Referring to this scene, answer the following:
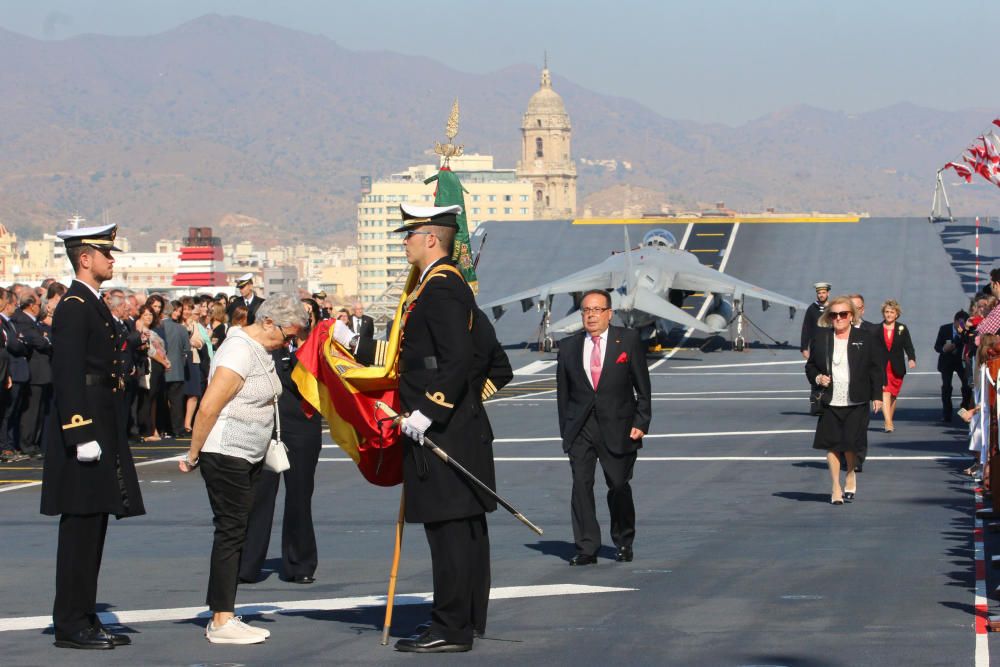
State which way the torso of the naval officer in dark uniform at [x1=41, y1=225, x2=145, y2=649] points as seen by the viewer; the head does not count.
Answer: to the viewer's right

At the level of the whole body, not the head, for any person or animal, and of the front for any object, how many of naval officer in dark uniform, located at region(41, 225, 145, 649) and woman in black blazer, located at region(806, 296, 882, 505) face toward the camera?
1

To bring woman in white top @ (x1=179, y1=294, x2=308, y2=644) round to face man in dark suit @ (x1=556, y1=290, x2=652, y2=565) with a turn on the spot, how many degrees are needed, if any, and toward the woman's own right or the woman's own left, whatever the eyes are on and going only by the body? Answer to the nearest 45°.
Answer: approximately 45° to the woman's own left

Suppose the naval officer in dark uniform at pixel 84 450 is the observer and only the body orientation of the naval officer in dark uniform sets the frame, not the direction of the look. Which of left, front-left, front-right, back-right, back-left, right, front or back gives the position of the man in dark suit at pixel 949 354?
front-left

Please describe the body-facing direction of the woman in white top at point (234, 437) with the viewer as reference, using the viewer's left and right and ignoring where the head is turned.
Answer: facing to the right of the viewer

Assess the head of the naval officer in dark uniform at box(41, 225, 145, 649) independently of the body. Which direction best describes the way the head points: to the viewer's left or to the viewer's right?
to the viewer's right

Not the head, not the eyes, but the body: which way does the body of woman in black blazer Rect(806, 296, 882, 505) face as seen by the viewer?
toward the camera

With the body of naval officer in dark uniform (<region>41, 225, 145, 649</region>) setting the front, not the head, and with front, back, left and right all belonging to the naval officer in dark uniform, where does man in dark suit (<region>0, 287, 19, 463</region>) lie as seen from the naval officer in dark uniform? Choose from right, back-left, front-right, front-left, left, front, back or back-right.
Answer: left

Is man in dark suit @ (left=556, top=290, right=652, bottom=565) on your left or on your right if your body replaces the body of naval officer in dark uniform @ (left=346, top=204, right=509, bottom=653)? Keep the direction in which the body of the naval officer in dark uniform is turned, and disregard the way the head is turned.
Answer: on your right

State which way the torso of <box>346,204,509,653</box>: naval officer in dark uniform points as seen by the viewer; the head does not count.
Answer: to the viewer's left

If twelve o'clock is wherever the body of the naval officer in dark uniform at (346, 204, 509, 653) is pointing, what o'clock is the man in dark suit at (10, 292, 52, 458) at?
The man in dark suit is roughly at 2 o'clock from the naval officer in dark uniform.

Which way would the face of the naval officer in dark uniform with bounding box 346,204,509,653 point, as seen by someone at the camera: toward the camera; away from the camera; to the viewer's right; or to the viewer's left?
to the viewer's left

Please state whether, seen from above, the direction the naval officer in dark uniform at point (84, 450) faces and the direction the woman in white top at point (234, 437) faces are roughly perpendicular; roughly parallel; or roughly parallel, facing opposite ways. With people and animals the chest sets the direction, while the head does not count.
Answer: roughly parallel

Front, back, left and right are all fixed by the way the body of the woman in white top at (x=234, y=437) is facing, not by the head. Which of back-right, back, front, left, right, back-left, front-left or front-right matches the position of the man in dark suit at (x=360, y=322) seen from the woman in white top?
left

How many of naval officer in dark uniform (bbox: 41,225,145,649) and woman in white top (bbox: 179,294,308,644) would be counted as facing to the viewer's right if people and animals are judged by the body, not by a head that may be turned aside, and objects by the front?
2

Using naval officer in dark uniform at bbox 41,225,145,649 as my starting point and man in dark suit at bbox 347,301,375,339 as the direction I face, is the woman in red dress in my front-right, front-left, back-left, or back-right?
front-right

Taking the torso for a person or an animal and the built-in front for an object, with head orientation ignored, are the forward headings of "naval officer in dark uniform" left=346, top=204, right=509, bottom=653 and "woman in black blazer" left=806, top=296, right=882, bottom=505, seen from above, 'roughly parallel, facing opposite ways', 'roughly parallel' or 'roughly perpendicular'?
roughly perpendicular

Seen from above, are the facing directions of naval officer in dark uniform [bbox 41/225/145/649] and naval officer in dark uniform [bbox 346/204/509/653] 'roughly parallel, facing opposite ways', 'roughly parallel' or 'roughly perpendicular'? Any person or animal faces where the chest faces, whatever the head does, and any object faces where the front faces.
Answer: roughly parallel, facing opposite ways

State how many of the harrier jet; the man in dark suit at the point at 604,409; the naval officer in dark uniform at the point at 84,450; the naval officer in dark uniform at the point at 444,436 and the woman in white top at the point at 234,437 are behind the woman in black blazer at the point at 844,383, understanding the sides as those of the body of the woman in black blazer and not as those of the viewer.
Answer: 1

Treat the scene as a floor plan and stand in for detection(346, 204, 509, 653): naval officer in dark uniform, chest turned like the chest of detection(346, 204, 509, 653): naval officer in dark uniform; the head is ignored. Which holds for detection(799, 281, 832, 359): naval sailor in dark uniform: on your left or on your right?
on your right
